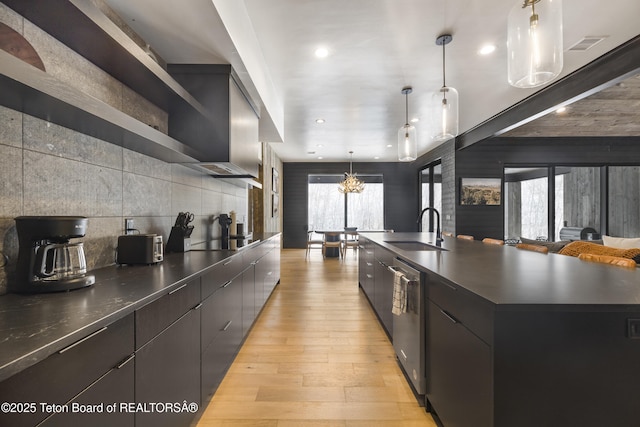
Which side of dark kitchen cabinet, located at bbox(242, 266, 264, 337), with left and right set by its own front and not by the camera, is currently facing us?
right

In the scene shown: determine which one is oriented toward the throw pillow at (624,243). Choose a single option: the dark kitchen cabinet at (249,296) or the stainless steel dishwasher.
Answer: the dark kitchen cabinet

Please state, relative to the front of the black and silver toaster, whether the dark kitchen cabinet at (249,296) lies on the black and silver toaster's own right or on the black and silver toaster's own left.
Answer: on the black and silver toaster's own left

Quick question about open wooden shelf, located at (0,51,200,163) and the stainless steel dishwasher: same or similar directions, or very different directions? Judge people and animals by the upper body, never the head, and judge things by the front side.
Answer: very different directions

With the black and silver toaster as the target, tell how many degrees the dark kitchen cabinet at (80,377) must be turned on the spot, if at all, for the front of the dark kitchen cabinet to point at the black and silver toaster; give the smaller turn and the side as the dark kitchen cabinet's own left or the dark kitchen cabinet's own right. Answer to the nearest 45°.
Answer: approximately 135° to the dark kitchen cabinet's own left

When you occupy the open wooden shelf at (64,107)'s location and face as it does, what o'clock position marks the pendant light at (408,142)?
The pendant light is roughly at 10 o'clock from the open wooden shelf.

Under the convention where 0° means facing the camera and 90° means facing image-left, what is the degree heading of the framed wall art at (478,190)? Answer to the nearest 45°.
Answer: approximately 0°

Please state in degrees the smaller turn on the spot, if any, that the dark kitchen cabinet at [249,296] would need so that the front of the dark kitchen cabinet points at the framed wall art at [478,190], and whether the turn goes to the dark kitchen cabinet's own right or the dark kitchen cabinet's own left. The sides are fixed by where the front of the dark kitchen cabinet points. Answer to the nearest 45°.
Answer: approximately 45° to the dark kitchen cabinet's own left

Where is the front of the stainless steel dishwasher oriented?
to the viewer's left
